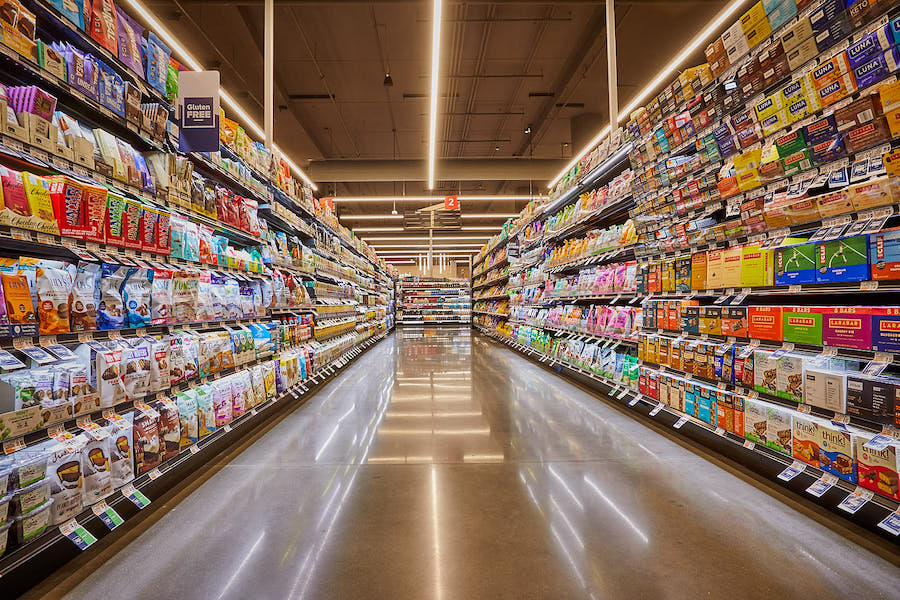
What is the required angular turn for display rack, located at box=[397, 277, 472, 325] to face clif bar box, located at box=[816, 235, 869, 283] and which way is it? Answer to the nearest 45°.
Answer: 0° — it already faces it

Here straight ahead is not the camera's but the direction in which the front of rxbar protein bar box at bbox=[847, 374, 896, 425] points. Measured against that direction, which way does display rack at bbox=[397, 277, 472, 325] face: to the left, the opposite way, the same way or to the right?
to the left

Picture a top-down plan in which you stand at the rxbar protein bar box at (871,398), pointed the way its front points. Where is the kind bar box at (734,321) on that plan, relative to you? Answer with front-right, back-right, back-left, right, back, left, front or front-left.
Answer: right

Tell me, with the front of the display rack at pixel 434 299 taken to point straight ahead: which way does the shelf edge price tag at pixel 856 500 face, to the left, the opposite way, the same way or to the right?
to the right

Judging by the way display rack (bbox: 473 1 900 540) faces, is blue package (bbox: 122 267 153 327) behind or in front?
in front

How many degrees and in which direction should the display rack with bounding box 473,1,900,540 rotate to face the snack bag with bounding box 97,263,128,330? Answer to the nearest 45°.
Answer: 0° — it already faces it

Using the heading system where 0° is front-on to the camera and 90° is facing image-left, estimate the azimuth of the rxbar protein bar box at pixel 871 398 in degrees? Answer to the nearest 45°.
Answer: approximately 45°

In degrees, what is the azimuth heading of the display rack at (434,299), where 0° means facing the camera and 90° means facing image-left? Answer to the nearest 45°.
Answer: approximately 0°

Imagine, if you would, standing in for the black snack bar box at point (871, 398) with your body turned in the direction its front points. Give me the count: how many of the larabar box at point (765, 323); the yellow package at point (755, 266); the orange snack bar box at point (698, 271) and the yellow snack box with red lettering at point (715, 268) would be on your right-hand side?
4

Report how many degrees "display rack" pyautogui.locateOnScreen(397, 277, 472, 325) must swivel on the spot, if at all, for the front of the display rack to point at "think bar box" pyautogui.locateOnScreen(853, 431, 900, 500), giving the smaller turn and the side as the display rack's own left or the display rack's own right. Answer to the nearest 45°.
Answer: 0° — it already faces it

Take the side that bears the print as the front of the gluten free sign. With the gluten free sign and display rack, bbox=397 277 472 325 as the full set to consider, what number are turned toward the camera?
2

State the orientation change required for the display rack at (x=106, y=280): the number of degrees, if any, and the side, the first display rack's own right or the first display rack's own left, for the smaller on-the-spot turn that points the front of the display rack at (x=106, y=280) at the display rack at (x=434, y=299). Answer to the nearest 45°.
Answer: approximately 90° to the first display rack's own left

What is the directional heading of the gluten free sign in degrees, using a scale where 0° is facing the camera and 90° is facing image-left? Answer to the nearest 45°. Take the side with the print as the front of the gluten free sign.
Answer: approximately 0°
